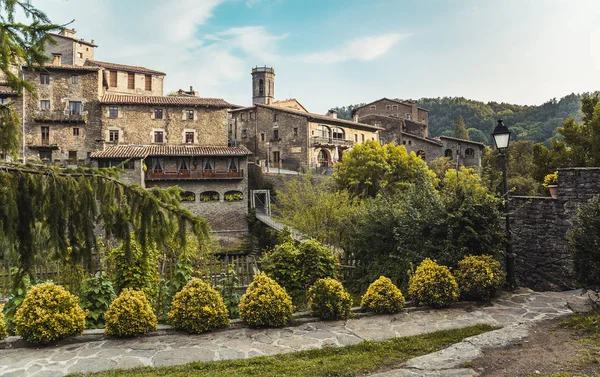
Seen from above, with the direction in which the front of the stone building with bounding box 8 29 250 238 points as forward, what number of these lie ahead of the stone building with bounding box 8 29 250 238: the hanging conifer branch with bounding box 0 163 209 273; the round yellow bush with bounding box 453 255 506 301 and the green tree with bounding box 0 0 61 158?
3

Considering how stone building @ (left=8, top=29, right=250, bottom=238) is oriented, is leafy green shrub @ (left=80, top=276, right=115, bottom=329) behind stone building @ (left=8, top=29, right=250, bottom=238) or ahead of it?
ahead

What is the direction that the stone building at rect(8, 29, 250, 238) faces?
toward the camera

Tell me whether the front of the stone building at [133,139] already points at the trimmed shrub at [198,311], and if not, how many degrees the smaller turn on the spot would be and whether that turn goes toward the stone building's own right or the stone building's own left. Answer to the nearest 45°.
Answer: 0° — it already faces it

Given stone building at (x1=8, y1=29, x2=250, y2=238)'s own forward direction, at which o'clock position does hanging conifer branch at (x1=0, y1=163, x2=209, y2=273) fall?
The hanging conifer branch is roughly at 12 o'clock from the stone building.

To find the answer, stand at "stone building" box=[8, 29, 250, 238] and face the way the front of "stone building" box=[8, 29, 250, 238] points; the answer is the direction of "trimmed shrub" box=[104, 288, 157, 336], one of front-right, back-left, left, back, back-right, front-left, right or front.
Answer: front

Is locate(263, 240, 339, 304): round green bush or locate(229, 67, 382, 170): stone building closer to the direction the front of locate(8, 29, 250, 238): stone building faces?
the round green bush

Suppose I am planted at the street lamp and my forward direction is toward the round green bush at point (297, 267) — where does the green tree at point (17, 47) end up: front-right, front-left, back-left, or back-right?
front-left

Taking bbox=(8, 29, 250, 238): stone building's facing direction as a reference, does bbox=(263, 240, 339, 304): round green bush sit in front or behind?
in front

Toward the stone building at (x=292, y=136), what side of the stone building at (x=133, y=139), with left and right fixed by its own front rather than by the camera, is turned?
left

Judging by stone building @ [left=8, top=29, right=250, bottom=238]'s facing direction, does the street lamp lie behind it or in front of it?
in front

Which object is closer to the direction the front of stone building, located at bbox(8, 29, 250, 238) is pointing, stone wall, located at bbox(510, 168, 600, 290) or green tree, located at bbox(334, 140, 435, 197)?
the stone wall

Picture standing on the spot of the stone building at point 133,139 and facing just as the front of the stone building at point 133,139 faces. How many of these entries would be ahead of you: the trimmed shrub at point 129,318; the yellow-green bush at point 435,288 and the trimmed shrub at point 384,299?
3

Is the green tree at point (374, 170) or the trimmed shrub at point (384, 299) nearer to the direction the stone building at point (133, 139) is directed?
the trimmed shrub

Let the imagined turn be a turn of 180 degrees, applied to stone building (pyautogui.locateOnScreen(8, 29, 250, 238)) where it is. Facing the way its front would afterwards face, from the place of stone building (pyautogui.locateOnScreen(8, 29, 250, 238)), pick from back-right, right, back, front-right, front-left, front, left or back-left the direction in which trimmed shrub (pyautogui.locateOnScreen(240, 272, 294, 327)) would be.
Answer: back

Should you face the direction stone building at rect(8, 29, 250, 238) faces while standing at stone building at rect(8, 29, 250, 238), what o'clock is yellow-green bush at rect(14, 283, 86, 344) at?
The yellow-green bush is roughly at 12 o'clock from the stone building.

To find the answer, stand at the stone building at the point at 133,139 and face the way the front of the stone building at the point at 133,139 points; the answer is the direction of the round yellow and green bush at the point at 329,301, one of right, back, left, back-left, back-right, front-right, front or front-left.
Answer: front
